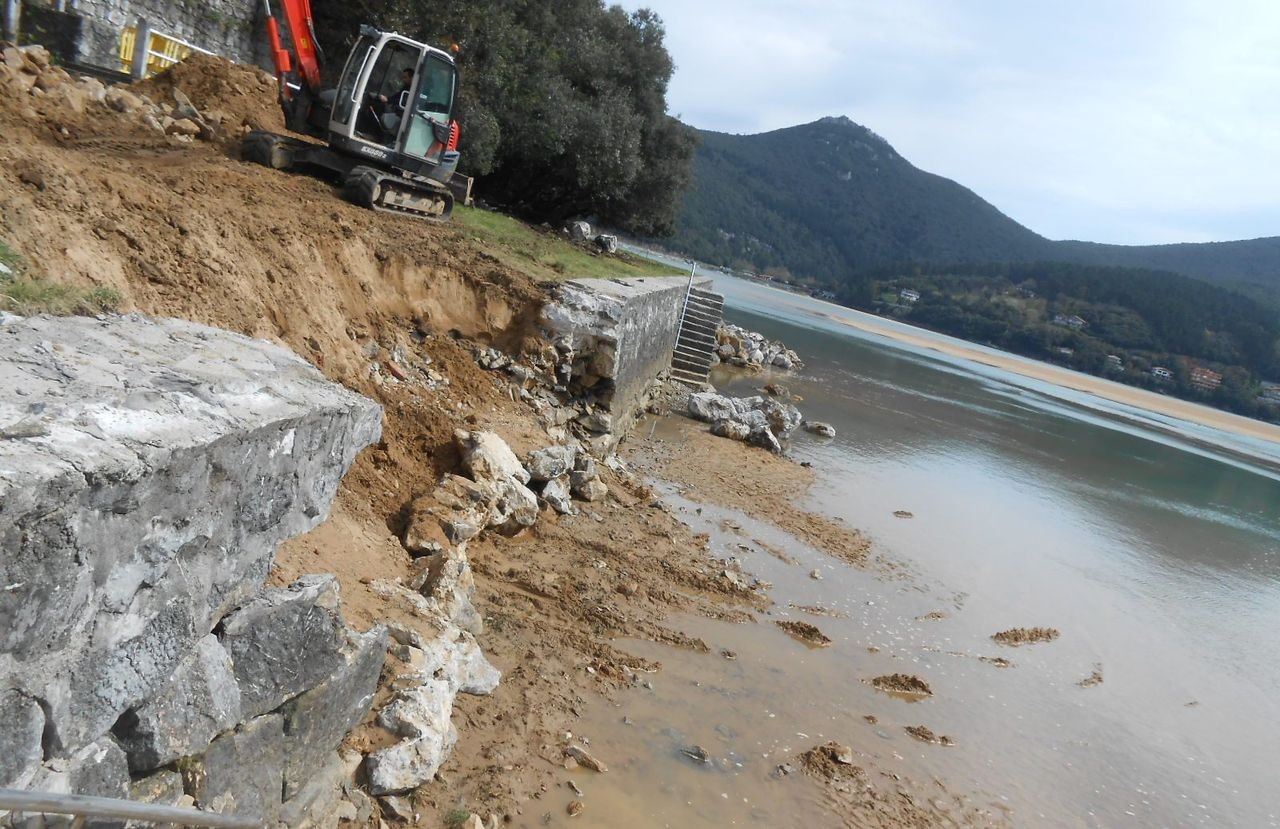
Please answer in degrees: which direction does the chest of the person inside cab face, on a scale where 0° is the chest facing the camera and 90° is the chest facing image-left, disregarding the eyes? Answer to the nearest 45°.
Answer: approximately 45°

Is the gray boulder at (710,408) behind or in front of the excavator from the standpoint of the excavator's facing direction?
behind

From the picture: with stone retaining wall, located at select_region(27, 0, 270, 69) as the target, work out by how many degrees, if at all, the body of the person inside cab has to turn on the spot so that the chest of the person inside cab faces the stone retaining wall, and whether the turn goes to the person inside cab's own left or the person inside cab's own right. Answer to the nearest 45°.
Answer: approximately 90° to the person inside cab's own right

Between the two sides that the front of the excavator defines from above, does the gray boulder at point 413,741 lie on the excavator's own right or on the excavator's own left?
on the excavator's own left

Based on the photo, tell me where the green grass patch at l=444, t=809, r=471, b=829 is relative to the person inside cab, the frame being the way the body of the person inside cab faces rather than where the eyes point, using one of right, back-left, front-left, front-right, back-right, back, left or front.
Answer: front-left

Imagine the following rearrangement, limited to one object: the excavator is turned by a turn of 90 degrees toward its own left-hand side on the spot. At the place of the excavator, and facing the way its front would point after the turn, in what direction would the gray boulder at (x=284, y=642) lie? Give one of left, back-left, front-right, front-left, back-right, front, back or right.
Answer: front-right
